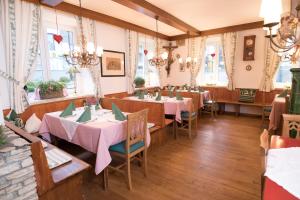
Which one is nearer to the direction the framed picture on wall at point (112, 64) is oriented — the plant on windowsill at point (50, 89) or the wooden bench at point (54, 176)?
the wooden bench

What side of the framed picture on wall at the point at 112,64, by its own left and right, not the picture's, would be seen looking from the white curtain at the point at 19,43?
right

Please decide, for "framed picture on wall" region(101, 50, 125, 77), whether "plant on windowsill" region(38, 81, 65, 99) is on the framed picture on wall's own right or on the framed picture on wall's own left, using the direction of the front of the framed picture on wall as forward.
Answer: on the framed picture on wall's own right

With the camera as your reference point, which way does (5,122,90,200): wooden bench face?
facing away from the viewer and to the right of the viewer

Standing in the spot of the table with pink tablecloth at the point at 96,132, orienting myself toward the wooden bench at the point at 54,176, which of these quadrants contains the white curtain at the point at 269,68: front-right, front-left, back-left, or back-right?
back-left

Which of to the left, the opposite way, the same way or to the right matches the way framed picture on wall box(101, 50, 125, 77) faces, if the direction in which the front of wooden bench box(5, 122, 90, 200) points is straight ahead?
to the right

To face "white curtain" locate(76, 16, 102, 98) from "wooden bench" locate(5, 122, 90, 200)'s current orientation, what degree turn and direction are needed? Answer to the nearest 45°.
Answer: approximately 45° to its left

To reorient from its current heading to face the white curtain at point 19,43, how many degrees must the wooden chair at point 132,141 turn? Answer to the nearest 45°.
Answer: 0° — it already faces it

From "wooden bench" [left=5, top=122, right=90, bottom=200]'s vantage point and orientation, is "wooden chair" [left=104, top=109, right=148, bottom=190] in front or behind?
in front

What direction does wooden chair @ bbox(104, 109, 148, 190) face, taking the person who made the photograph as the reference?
facing away from the viewer and to the left of the viewer

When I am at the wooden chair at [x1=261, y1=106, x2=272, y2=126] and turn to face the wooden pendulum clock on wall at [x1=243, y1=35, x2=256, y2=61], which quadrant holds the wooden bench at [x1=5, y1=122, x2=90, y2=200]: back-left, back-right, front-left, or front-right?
back-left
